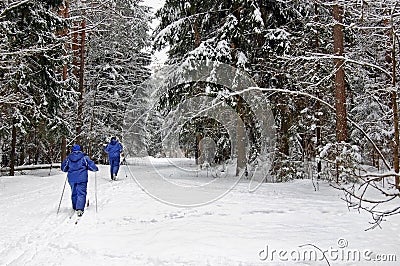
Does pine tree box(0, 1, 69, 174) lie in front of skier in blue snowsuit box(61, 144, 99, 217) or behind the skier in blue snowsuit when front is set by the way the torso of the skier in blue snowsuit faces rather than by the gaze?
in front

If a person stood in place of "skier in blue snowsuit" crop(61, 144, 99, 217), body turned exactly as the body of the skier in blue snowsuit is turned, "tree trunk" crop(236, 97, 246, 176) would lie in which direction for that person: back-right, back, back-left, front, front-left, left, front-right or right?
front-right

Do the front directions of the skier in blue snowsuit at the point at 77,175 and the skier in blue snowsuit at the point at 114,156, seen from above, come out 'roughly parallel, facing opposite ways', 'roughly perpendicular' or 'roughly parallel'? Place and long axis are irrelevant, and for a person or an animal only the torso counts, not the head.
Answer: roughly parallel

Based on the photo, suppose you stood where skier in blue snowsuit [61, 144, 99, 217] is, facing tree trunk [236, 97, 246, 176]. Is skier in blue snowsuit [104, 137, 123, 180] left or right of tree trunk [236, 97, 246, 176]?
left

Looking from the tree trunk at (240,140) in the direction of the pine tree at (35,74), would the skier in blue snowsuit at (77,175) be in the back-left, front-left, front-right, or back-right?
front-left

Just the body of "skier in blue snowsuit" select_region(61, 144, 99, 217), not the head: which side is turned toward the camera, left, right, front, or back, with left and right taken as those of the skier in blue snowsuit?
back

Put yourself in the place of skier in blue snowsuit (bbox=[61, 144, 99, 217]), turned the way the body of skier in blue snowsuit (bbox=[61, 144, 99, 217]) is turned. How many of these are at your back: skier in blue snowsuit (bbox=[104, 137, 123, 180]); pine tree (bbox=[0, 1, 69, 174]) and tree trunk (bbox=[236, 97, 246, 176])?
0

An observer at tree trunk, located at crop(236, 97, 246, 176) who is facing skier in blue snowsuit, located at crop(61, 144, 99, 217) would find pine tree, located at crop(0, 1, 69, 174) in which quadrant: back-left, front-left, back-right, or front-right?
front-right

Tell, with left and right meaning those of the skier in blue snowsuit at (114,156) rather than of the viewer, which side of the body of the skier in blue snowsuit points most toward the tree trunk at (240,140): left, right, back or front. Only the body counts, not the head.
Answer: right

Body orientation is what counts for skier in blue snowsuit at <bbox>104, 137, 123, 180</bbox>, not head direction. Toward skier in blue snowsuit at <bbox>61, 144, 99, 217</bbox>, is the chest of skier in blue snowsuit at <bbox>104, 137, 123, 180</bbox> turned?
no

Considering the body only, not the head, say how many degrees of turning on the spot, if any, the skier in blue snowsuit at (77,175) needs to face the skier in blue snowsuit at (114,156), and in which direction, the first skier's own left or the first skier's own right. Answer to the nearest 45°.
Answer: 0° — they already face them

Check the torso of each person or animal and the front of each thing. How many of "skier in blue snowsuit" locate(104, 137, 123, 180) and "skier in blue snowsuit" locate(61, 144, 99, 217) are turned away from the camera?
2

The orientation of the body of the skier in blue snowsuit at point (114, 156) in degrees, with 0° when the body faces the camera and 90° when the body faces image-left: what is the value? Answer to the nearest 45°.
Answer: approximately 180°
